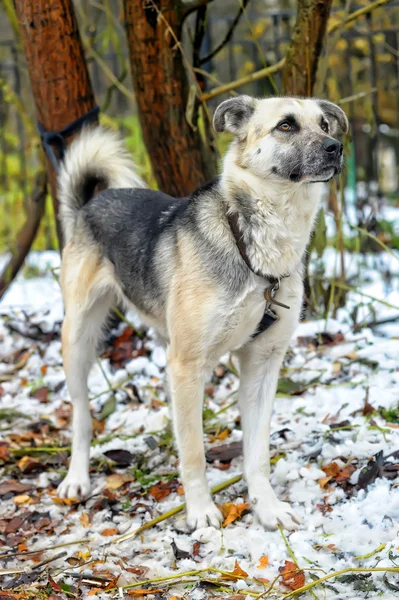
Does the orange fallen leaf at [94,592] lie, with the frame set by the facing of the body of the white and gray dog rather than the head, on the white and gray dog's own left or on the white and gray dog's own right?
on the white and gray dog's own right

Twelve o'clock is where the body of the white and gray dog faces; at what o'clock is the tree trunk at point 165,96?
The tree trunk is roughly at 7 o'clock from the white and gray dog.

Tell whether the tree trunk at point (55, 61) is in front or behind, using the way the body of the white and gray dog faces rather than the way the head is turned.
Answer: behind

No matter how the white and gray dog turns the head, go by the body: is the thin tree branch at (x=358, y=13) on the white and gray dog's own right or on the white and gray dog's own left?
on the white and gray dog's own left

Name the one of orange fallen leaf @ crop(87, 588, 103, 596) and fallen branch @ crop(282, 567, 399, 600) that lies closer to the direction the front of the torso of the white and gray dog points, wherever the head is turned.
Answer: the fallen branch

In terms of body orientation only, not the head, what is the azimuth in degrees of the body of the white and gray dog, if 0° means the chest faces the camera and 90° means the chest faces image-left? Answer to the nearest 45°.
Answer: approximately 315°

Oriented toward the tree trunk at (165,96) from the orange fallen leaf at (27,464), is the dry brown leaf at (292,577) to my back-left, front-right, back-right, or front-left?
back-right

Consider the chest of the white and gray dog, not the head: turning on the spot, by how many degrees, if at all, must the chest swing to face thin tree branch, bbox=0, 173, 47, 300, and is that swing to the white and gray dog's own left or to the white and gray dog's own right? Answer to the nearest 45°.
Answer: approximately 180°
